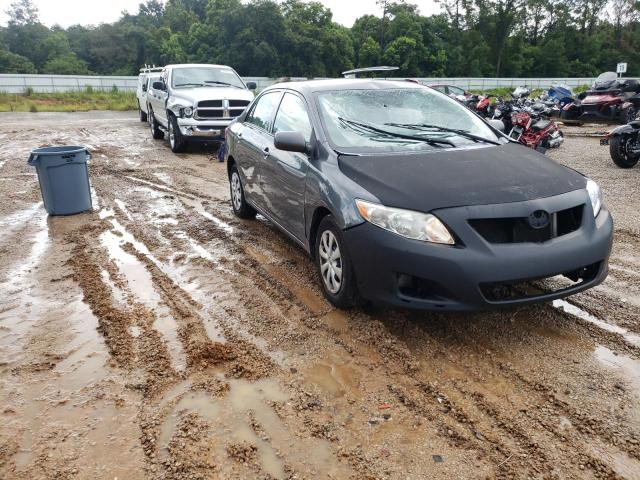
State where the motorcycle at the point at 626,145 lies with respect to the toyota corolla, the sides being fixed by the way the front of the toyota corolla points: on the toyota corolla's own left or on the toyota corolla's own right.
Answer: on the toyota corolla's own left

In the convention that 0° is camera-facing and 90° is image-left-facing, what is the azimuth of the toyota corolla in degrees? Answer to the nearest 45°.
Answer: approximately 315°

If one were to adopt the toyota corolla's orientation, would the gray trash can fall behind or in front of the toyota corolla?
behind

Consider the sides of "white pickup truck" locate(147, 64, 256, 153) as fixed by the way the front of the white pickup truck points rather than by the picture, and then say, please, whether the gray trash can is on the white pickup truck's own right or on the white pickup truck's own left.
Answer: on the white pickup truck's own right

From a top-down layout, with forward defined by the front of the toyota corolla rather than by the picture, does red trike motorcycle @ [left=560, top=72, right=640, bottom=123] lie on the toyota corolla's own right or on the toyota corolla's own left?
on the toyota corolla's own left

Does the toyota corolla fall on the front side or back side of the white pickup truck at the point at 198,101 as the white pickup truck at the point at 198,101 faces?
on the front side

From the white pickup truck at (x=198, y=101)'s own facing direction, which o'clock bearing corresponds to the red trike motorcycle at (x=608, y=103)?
The red trike motorcycle is roughly at 10 o'clock from the white pickup truck.

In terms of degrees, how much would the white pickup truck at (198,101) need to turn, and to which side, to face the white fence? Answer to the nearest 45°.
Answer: approximately 135° to its left
